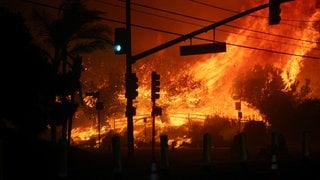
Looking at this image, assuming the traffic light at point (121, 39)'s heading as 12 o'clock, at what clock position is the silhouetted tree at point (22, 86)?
The silhouetted tree is roughly at 2 o'clock from the traffic light.

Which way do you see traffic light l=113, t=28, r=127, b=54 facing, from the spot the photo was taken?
facing the viewer and to the left of the viewer

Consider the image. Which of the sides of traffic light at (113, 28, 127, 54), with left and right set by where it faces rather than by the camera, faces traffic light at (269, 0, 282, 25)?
left
